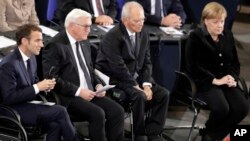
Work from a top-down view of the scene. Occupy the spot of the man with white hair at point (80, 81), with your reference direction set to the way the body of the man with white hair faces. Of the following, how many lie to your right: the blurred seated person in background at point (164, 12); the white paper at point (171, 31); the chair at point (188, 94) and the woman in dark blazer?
0

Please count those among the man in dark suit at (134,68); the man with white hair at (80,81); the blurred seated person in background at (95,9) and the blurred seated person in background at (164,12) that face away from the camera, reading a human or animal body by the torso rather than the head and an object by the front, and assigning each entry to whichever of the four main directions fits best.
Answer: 0

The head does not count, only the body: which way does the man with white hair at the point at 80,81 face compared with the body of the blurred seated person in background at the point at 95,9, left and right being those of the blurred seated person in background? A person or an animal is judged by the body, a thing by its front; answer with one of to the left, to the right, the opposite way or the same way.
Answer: the same way

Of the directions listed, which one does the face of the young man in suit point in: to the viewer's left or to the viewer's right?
to the viewer's right

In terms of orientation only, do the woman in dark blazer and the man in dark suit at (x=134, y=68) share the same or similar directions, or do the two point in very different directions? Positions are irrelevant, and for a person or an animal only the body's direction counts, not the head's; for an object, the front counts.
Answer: same or similar directions

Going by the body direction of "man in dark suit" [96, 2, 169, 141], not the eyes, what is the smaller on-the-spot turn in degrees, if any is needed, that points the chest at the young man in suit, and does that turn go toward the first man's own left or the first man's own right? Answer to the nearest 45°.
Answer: approximately 90° to the first man's own right

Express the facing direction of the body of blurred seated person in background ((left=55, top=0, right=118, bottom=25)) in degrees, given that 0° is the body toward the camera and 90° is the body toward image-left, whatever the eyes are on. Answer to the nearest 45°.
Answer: approximately 315°

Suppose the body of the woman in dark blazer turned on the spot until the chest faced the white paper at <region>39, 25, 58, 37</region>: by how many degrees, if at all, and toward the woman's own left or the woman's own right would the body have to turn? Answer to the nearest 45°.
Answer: approximately 135° to the woman's own right

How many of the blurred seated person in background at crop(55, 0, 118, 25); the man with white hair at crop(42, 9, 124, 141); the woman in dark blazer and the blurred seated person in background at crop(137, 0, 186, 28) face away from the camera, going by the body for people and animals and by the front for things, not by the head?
0

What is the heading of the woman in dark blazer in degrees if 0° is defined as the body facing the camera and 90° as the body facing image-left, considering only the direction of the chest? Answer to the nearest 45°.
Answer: approximately 315°

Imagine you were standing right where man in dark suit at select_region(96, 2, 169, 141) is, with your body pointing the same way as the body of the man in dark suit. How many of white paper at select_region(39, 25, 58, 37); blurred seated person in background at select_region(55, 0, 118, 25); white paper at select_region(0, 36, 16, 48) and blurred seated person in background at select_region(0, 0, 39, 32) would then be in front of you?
0

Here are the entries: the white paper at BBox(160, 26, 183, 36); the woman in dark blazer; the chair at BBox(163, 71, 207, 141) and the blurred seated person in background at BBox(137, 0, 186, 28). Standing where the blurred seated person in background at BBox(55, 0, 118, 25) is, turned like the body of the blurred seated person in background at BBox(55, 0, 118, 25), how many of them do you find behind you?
0

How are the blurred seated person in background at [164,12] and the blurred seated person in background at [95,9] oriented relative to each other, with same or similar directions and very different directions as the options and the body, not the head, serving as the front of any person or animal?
same or similar directions

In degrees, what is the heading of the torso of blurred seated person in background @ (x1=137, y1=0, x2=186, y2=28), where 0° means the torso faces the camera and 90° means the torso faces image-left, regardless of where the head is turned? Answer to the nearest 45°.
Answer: approximately 315°

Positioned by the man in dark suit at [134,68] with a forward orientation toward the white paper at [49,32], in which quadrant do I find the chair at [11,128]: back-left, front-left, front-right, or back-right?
front-left

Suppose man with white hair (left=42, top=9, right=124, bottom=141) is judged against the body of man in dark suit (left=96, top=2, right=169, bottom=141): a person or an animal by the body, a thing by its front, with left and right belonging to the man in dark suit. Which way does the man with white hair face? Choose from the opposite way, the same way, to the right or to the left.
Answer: the same way
